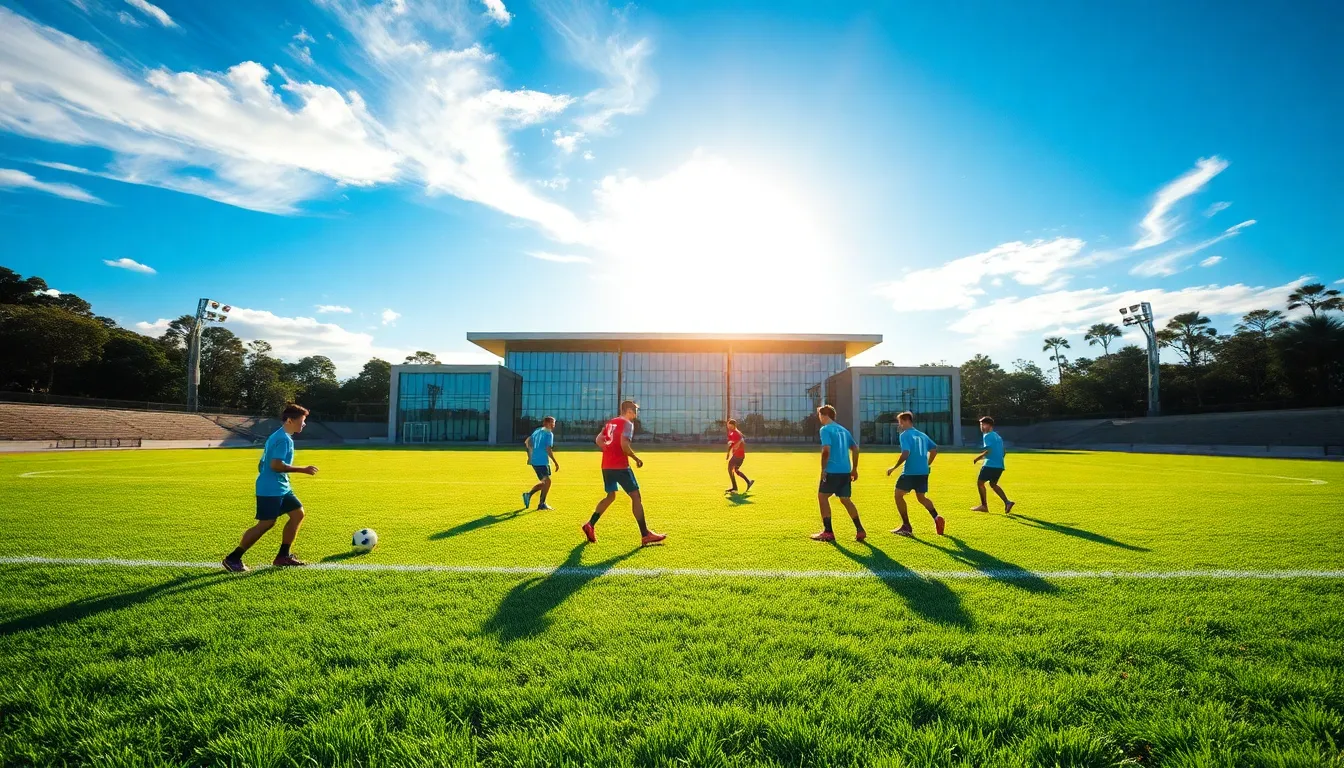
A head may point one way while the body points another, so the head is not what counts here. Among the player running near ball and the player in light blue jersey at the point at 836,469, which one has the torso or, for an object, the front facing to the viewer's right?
the player running near ball

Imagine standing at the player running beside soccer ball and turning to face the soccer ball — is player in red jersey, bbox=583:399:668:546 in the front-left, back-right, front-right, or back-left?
front-right

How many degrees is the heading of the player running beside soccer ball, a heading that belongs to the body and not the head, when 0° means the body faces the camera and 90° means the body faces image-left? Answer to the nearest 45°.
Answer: approximately 270°

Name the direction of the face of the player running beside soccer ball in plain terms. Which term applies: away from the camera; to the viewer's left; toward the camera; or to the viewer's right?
to the viewer's right

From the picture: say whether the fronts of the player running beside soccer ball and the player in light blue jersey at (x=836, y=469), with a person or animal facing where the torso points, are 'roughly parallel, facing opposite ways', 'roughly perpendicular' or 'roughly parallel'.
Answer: roughly perpendicular

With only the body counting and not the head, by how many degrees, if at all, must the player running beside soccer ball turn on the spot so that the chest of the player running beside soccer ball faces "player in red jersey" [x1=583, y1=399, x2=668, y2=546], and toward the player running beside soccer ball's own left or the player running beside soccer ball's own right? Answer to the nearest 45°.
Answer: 0° — they already face them

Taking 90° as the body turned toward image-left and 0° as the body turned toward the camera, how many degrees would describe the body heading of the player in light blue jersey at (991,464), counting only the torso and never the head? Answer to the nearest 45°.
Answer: approximately 90°
